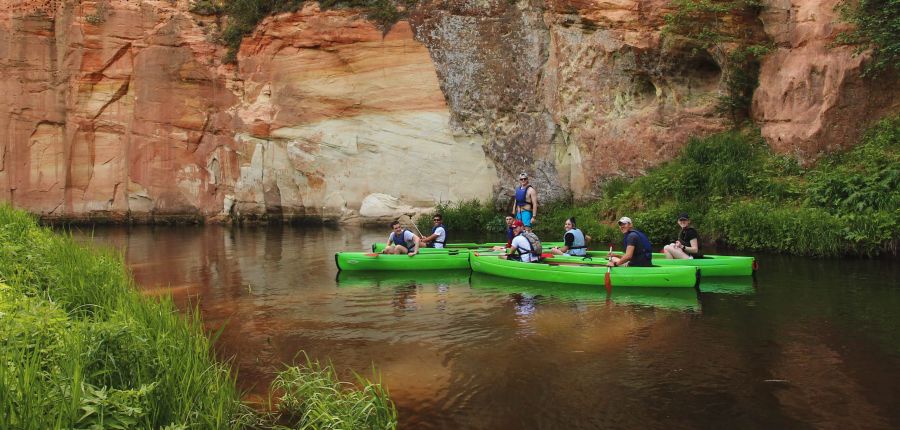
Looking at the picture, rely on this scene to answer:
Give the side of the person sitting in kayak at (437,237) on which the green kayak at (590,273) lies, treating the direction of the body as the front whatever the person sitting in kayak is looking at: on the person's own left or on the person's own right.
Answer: on the person's own left

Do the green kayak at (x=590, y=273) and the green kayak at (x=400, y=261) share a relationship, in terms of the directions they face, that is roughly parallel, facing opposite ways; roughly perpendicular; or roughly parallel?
roughly parallel

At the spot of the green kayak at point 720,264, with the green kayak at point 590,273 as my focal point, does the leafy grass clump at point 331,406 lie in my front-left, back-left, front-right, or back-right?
front-left

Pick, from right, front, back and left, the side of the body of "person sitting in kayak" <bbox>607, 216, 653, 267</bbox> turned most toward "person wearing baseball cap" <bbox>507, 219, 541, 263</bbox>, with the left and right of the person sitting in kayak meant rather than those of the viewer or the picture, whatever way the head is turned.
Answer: front

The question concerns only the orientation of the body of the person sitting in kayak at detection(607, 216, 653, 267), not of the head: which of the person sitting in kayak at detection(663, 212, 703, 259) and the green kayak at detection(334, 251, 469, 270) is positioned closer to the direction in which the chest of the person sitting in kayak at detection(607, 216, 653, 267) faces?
the green kayak

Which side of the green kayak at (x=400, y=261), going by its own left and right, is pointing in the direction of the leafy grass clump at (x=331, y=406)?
left

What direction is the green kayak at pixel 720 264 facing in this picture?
to the viewer's left
